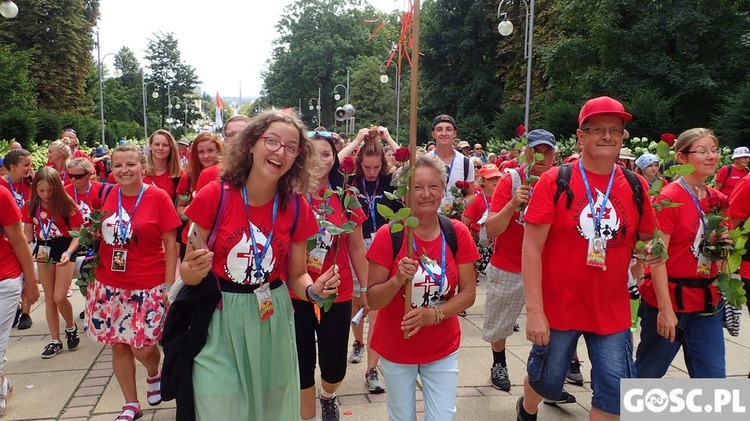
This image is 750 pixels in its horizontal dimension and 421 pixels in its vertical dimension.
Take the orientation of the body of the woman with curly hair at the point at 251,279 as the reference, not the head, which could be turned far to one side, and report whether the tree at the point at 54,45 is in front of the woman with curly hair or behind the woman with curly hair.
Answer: behind

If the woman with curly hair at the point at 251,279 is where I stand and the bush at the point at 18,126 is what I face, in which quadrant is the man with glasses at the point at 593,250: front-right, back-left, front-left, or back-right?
back-right

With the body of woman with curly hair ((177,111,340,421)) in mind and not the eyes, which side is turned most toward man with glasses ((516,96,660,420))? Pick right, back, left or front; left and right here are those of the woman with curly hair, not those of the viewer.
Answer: left

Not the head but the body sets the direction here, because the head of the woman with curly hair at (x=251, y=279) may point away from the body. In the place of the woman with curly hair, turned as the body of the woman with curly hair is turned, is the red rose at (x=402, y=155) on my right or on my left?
on my left

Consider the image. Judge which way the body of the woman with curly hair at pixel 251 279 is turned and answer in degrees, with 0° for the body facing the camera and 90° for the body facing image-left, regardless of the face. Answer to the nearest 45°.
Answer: approximately 0°

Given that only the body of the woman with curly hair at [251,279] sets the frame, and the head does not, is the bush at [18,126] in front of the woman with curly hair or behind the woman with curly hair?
behind
